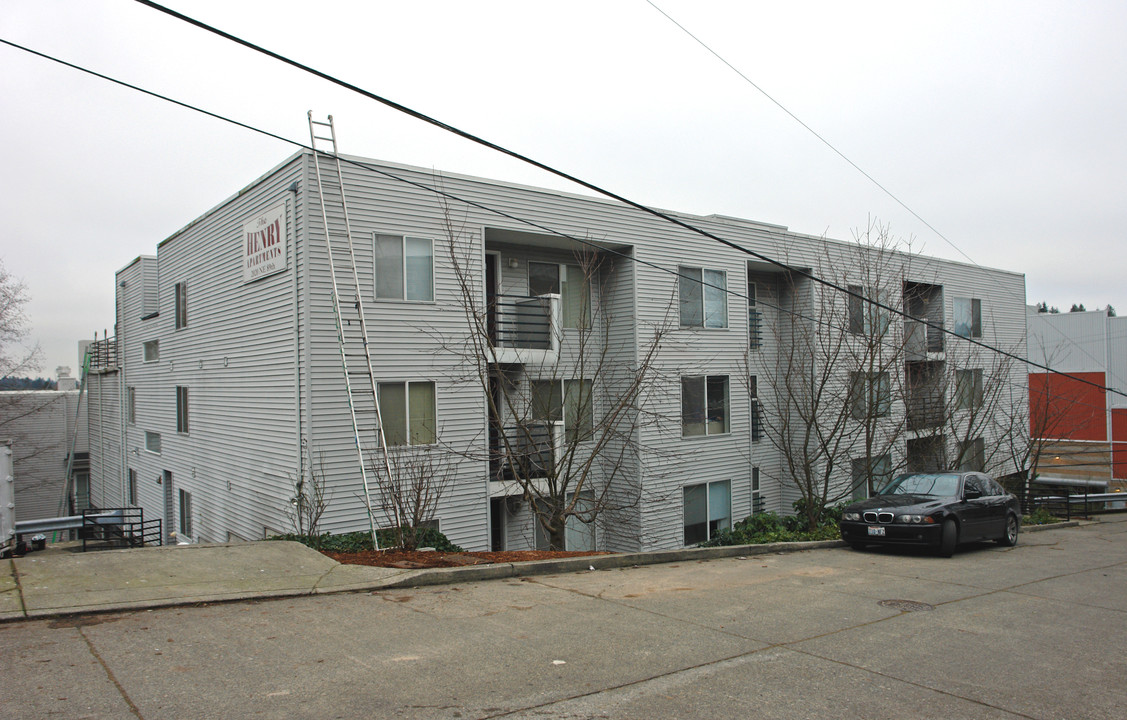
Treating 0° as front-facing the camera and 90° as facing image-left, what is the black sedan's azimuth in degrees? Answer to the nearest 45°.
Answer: approximately 45°

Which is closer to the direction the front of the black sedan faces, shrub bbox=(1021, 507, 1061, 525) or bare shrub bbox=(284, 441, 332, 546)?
the bare shrub

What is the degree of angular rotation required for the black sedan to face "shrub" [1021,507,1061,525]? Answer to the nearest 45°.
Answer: approximately 135° to its right
